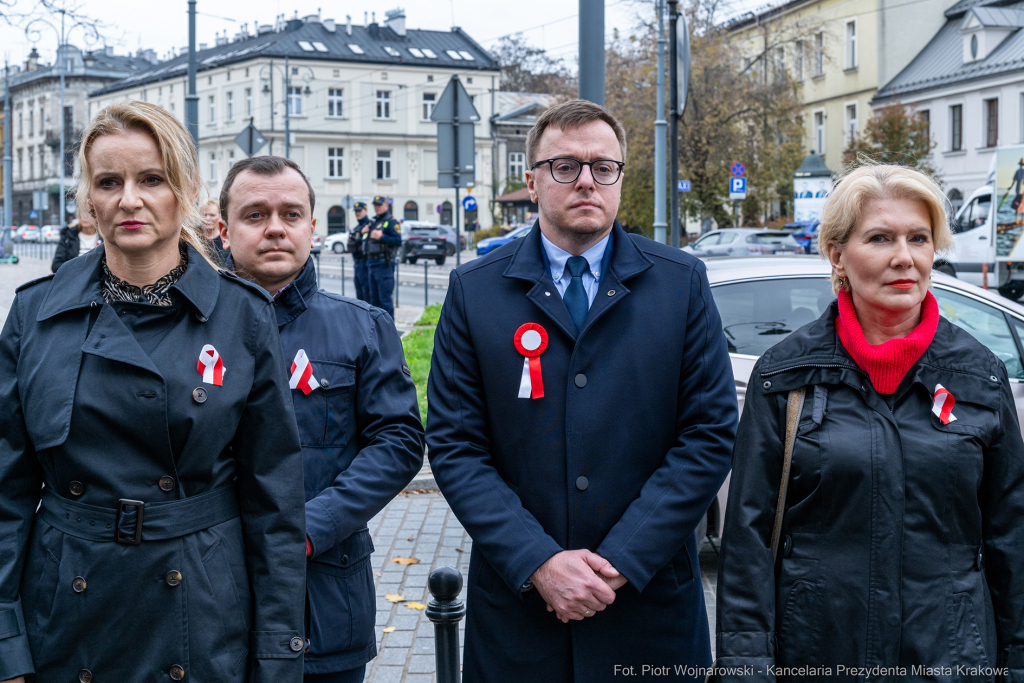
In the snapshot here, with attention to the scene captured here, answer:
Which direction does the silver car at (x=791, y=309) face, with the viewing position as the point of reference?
facing to the right of the viewer

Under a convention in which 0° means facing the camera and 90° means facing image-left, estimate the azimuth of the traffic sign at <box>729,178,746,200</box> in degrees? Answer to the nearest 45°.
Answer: approximately 0°

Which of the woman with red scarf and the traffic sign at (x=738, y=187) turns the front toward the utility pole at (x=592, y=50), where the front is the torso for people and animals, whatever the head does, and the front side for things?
the traffic sign

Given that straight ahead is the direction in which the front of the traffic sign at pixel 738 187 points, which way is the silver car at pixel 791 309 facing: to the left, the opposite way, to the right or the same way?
to the left

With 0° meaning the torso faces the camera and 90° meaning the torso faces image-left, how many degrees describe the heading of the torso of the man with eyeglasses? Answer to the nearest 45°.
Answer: approximately 0°

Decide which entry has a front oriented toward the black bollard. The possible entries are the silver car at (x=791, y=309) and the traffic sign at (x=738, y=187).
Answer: the traffic sign
